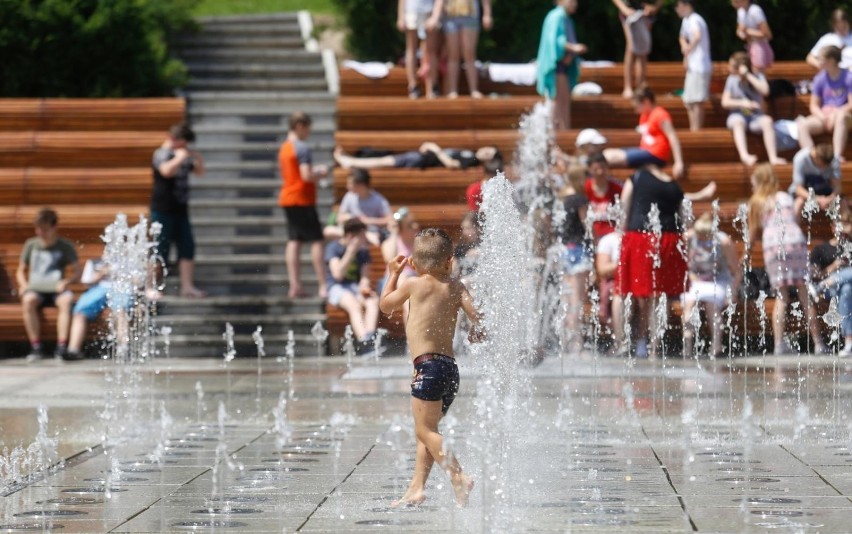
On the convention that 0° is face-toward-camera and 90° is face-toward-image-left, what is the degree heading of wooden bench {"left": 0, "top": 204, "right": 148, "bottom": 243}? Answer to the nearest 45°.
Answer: approximately 0°

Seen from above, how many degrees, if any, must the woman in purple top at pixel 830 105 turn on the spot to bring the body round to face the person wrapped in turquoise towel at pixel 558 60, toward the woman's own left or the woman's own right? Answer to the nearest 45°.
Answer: approximately 90° to the woman's own right

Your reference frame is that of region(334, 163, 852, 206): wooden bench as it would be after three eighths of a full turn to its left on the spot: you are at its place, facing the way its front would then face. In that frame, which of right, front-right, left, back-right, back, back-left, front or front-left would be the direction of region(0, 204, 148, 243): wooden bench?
back-left

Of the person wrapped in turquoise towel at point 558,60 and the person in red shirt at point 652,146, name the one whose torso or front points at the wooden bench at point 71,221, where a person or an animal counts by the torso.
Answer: the person in red shirt

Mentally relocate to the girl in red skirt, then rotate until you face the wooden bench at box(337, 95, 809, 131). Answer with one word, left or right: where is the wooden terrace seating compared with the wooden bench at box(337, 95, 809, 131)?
left

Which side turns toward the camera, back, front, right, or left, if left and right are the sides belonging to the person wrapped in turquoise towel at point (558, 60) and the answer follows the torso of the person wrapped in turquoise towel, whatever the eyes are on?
right

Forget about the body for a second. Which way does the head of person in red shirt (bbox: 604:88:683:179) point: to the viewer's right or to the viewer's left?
to the viewer's left

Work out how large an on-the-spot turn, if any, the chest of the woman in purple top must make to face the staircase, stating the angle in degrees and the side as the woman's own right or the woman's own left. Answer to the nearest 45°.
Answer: approximately 90° to the woman's own right

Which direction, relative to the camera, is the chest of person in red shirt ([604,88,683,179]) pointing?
to the viewer's left

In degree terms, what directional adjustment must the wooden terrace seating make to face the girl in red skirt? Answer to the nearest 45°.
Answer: approximately 45° to its left
